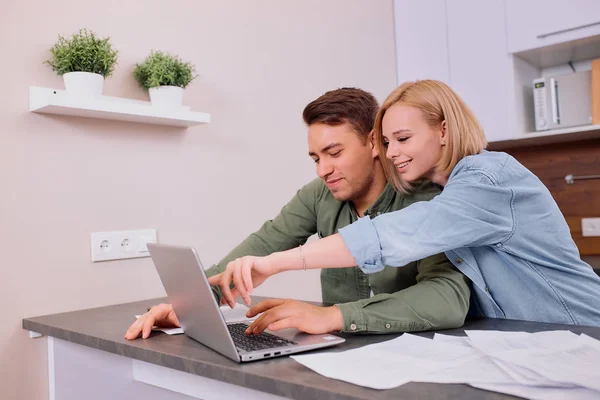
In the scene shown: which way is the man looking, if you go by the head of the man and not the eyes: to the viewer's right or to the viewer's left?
to the viewer's left

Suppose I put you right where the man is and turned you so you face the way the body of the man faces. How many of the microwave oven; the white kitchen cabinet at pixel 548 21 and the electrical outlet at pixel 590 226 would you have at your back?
3

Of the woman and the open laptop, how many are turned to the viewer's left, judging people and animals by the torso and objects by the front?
1

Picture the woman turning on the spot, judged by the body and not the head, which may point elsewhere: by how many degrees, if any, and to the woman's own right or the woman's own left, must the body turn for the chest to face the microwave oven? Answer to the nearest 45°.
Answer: approximately 90° to the woman's own right

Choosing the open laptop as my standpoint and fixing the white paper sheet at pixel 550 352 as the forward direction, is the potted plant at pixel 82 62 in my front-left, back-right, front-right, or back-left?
back-left

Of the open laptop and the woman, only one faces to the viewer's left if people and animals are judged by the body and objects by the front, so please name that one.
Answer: the woman

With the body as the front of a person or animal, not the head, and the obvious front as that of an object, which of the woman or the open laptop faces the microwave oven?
the open laptop

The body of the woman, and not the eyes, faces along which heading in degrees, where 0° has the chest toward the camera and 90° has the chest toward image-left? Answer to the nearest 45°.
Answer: approximately 90°

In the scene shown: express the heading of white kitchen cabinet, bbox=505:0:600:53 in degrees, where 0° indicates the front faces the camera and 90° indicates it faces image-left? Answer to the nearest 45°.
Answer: approximately 45°

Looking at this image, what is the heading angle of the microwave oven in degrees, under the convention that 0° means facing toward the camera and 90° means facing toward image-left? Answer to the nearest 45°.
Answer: approximately 45°
